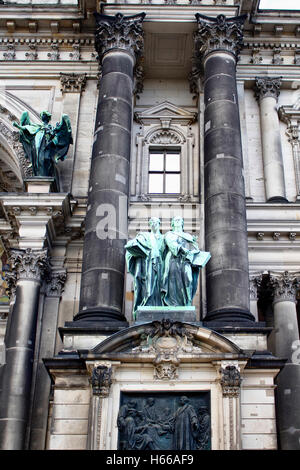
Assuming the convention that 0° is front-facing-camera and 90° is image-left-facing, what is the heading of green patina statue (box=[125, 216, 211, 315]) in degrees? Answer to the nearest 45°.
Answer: approximately 0°

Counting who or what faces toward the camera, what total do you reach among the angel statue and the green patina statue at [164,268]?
2

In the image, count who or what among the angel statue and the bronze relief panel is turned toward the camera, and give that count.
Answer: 2

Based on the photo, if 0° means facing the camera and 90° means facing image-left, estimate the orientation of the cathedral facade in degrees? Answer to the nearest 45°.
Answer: approximately 0°
